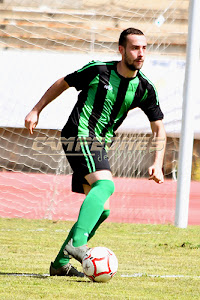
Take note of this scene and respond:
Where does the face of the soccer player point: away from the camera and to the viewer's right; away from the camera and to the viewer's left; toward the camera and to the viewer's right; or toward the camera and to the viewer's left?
toward the camera and to the viewer's right

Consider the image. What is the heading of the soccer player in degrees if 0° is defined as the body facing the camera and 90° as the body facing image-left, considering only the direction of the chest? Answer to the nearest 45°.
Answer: approximately 315°
